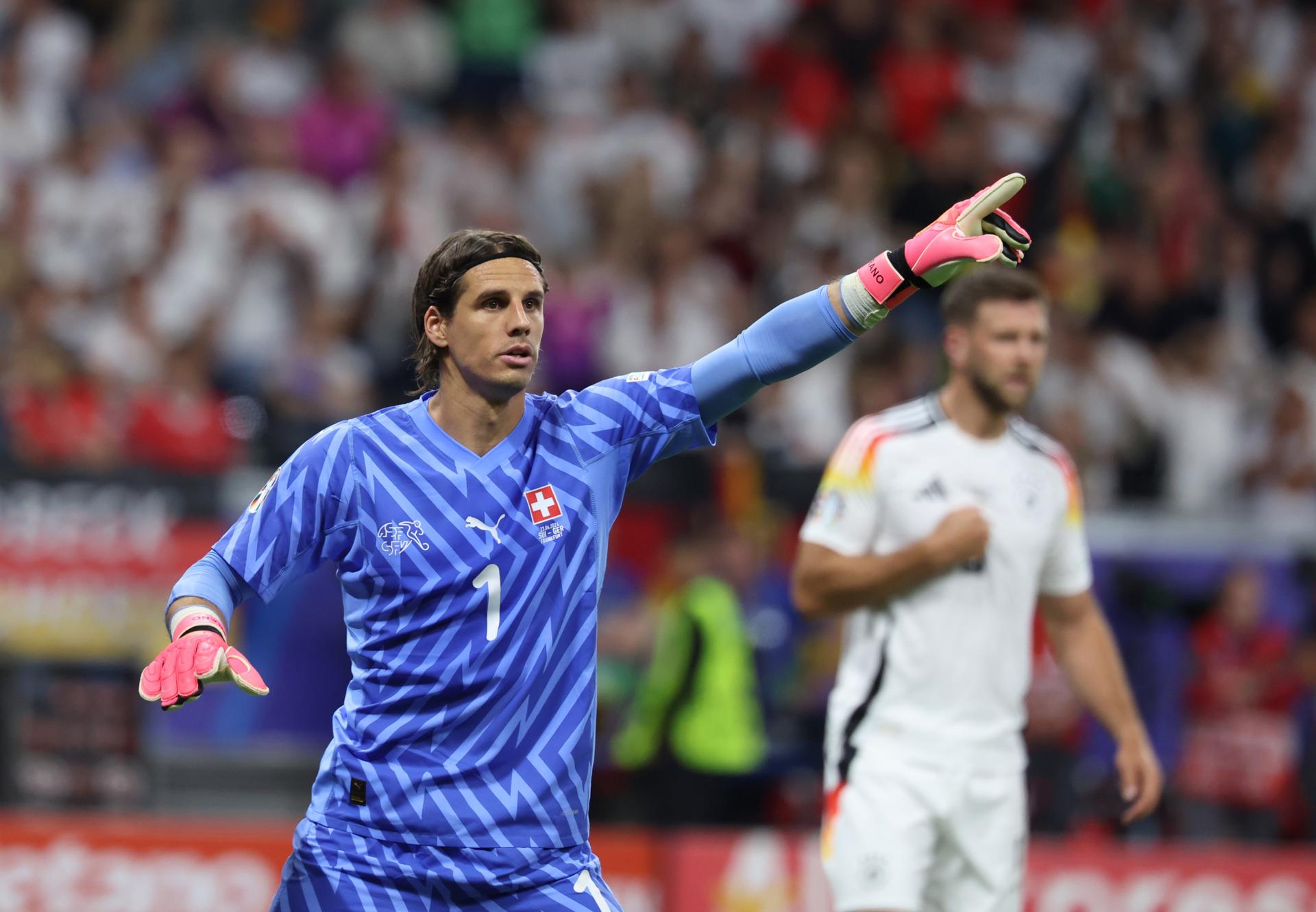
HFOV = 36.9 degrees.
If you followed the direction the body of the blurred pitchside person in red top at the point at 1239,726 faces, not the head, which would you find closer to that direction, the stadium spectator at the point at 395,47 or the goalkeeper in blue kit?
the goalkeeper in blue kit

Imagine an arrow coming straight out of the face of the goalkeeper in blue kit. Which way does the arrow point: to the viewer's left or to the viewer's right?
to the viewer's right

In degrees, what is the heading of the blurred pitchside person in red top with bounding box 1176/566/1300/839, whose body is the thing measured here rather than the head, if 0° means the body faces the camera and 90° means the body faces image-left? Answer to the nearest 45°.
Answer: approximately 0°

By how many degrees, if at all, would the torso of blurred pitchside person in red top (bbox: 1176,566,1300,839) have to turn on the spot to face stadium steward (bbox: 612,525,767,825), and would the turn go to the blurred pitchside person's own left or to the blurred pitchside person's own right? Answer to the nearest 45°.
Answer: approximately 90° to the blurred pitchside person's own right

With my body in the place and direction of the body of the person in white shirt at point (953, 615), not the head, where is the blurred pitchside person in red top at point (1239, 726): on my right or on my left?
on my left

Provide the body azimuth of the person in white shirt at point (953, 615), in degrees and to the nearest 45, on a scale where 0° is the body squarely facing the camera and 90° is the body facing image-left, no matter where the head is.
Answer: approximately 315°

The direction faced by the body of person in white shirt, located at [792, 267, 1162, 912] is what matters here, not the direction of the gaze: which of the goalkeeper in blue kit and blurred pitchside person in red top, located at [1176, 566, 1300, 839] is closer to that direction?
the goalkeeper in blue kit

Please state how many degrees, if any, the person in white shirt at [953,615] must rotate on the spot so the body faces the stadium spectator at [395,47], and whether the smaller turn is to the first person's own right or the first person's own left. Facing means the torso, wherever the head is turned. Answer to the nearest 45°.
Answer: approximately 180°

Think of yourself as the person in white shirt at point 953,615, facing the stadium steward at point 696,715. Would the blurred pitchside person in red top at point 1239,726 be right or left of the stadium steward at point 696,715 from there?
right

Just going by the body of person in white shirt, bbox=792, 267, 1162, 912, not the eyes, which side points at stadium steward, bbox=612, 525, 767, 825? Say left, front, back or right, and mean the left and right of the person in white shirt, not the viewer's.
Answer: back
